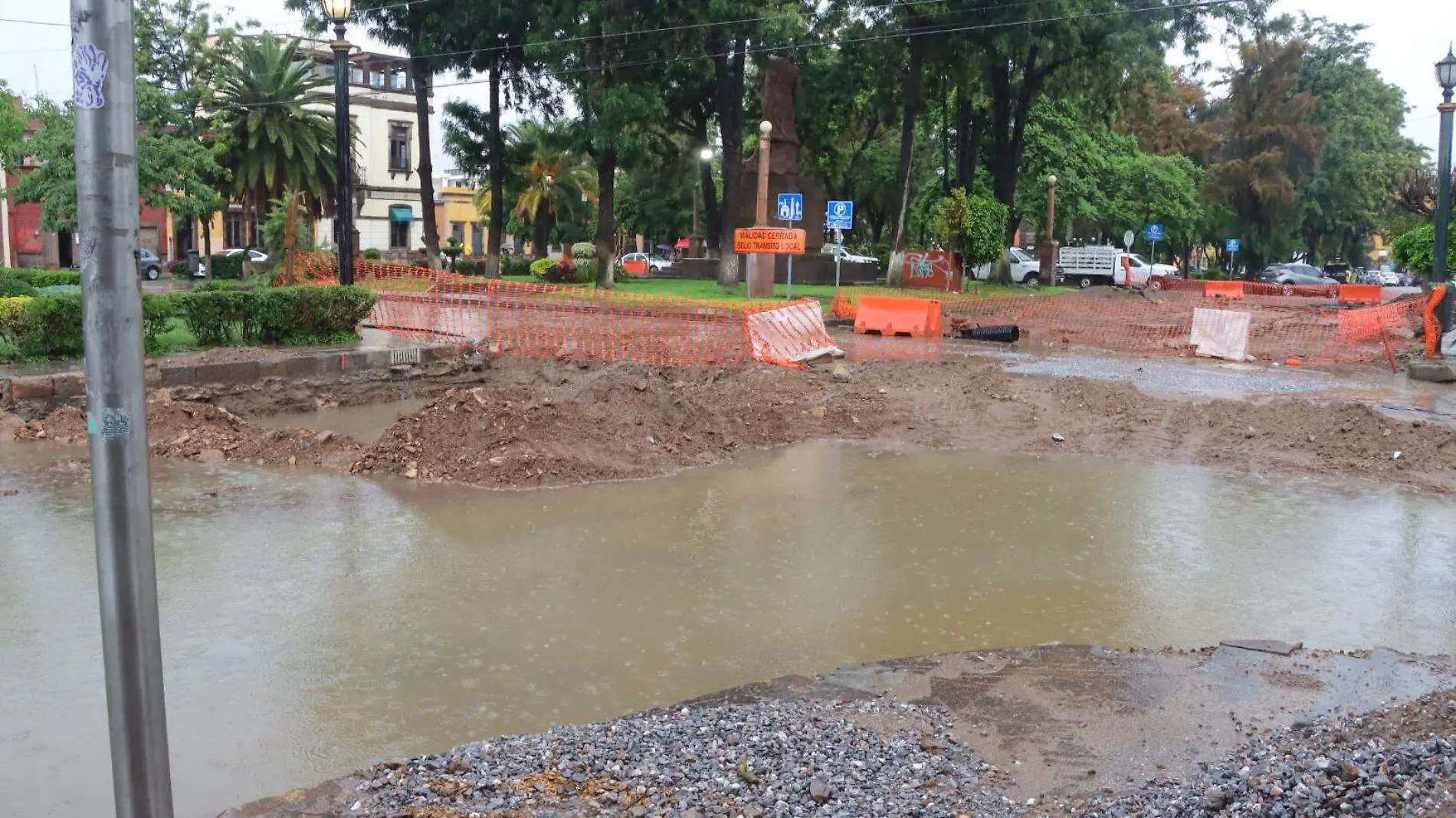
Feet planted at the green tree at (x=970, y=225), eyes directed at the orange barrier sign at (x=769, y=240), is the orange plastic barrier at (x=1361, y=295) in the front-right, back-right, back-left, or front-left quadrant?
back-left

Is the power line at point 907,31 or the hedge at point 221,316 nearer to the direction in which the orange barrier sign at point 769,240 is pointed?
the hedge

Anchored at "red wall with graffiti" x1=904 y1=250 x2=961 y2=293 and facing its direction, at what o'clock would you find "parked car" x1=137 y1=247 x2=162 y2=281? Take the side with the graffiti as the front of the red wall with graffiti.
The parked car is roughly at 3 o'clock from the red wall with graffiti.

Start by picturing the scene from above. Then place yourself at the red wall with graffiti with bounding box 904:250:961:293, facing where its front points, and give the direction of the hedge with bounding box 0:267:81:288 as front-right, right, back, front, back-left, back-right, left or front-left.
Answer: front-right

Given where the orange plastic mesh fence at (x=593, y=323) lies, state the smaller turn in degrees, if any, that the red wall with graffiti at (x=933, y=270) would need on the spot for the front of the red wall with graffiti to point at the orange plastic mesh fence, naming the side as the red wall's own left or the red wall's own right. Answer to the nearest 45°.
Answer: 0° — it already faces it

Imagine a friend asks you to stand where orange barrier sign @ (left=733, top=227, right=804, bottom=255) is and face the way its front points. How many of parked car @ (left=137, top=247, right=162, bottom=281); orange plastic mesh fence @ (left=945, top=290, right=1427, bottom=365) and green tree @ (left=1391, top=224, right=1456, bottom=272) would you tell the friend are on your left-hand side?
2

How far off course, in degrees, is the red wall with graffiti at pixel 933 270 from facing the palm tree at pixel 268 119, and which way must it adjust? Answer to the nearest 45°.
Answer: approximately 90° to its right

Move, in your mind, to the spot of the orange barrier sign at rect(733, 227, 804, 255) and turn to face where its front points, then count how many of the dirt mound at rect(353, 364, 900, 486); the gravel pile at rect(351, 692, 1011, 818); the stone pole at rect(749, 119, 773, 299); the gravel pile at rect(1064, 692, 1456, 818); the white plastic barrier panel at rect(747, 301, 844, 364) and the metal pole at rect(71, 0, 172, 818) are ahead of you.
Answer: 5

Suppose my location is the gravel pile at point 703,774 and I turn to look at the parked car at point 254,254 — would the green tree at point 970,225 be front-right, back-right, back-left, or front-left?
front-right

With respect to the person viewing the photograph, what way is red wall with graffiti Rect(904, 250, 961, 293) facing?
facing the viewer

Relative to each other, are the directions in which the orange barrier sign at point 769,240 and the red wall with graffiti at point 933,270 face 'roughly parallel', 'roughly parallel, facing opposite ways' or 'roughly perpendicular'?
roughly parallel

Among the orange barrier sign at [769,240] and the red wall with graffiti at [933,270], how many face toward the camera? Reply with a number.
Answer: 2

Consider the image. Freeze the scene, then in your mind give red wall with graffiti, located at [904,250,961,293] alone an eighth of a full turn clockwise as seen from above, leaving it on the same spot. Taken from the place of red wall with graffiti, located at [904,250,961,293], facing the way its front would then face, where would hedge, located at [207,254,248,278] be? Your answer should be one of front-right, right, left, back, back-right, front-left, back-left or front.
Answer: front-right

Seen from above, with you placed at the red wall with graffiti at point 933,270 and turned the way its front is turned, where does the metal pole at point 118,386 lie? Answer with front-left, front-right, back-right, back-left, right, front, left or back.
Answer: front
